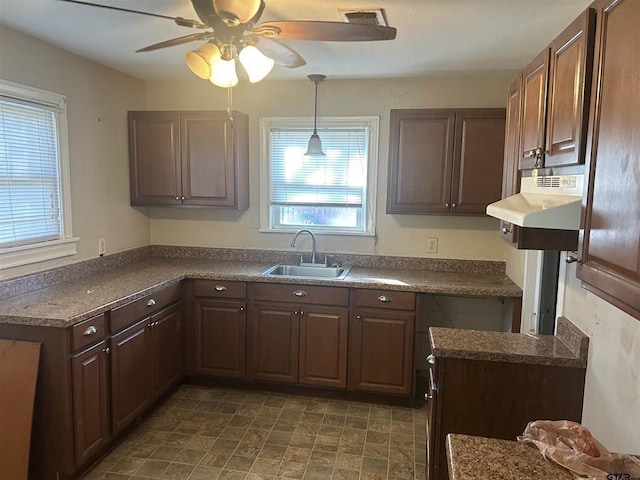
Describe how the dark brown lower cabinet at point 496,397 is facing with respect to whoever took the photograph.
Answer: facing to the left of the viewer

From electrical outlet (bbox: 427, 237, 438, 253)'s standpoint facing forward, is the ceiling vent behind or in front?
in front

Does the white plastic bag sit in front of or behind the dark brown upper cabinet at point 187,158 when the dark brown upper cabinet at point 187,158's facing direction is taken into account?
in front

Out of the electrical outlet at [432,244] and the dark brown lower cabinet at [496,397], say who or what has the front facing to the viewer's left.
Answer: the dark brown lower cabinet

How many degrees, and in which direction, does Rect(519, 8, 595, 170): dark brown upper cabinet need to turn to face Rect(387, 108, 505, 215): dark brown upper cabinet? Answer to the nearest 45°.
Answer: approximately 90° to its right

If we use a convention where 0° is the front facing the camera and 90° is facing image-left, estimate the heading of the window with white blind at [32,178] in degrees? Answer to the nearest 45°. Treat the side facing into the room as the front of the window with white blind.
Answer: approximately 315°

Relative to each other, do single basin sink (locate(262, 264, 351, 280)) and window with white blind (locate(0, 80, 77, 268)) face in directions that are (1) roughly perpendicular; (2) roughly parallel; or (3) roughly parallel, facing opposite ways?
roughly perpendicular

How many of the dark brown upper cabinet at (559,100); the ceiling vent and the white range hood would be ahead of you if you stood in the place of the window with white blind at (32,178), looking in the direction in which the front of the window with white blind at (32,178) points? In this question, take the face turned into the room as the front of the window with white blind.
3

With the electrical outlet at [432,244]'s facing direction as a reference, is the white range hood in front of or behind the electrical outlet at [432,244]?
in front
